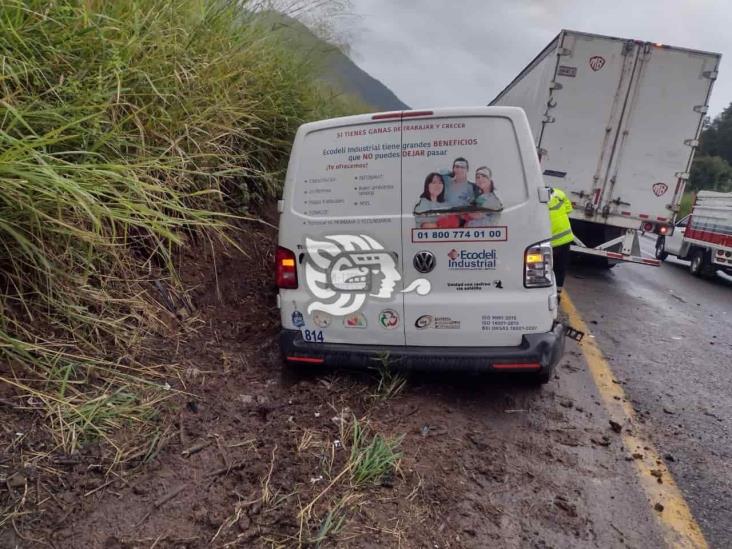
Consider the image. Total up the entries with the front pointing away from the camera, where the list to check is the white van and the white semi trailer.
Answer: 2

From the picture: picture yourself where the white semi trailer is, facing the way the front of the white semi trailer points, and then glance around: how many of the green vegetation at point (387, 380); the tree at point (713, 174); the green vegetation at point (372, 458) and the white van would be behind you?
3

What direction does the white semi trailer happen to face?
away from the camera

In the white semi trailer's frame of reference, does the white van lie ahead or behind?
behind

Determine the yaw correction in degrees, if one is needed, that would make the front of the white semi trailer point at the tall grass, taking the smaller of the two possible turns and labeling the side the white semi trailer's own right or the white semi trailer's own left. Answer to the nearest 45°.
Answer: approximately 180°

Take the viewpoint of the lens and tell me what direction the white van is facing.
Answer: facing away from the viewer

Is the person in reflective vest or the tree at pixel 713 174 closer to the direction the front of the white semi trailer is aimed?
the tree

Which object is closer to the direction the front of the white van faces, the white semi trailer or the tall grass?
the white semi trailer

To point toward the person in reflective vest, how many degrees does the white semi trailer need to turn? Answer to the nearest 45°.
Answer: approximately 180°

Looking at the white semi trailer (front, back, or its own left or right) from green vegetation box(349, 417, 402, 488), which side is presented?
back
